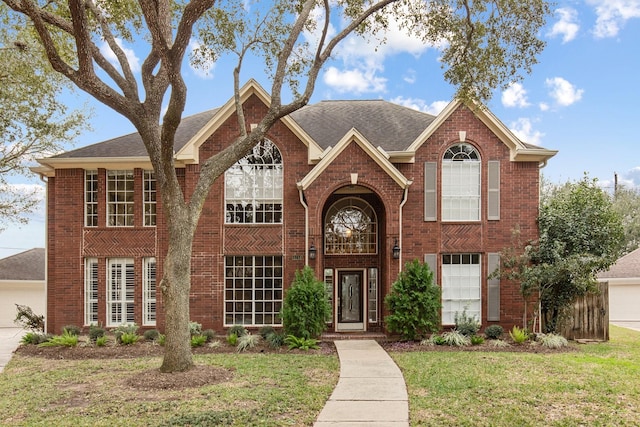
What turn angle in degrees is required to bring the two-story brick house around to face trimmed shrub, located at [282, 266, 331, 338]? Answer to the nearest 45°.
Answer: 0° — it already faces it

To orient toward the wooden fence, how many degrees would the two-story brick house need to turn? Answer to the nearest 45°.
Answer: approximately 90° to its left

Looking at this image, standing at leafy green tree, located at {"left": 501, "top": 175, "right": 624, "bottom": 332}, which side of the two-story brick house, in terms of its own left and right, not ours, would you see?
left

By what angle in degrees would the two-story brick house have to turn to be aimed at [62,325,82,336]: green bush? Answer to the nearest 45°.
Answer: approximately 90° to its right

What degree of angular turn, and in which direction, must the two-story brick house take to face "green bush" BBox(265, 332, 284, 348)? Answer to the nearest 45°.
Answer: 0° — it already faces it

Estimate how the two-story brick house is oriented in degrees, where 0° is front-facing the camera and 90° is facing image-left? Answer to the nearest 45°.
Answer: approximately 0°

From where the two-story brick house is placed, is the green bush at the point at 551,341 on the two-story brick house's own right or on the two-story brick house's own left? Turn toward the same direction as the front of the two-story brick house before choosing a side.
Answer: on the two-story brick house's own left
